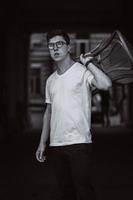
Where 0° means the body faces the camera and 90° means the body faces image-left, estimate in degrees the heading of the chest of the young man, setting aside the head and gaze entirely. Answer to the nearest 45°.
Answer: approximately 45°
